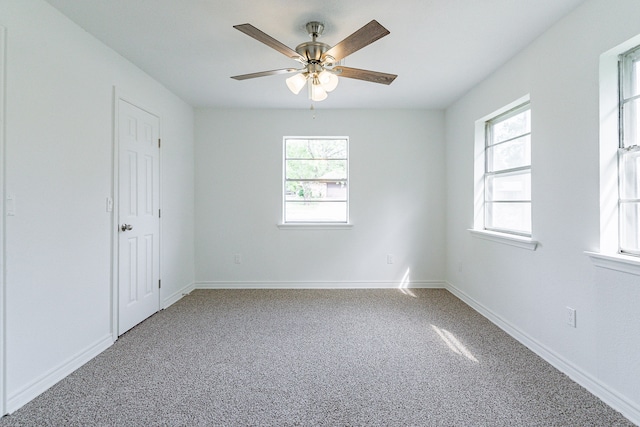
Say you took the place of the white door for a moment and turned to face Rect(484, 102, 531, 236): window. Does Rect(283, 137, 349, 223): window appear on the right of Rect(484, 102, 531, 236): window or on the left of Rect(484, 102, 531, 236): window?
left

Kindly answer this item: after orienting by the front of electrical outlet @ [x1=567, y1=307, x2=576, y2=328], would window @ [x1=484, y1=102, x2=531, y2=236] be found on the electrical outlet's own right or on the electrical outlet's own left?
on the electrical outlet's own right

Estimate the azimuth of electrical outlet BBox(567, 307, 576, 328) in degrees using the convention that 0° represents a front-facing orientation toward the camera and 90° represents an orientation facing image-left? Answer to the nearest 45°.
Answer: approximately 45°

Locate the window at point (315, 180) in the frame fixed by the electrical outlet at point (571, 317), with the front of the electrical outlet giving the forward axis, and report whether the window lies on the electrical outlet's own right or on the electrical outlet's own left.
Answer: on the electrical outlet's own right
